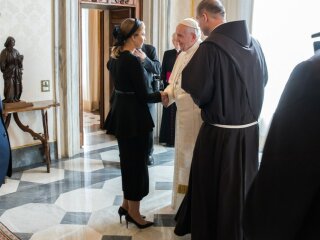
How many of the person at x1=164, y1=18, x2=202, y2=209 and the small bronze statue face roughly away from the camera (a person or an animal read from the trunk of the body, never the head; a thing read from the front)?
0

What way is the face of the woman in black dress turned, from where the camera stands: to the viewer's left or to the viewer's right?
to the viewer's right

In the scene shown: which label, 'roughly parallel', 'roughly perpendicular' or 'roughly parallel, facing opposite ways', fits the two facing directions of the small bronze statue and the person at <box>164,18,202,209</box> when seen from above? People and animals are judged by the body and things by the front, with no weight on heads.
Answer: roughly perpendicular

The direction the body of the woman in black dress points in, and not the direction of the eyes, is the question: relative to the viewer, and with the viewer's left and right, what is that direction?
facing away from the viewer and to the right of the viewer

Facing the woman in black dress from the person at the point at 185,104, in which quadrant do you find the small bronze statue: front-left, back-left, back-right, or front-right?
front-right

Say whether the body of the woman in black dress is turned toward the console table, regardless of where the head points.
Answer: no

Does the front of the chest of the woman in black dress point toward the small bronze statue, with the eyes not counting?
no

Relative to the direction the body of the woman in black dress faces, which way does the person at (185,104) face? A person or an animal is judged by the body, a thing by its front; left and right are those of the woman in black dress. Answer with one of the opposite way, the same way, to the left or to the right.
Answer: the opposite way

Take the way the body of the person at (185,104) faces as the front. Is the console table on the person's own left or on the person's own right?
on the person's own right

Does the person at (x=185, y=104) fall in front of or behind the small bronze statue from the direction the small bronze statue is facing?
in front

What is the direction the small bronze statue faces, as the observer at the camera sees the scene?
facing the viewer and to the right of the viewer
